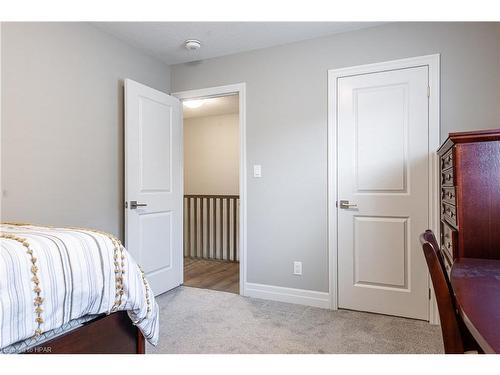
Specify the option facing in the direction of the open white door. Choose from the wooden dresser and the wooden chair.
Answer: the wooden dresser

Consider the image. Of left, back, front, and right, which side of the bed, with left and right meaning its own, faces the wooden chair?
front

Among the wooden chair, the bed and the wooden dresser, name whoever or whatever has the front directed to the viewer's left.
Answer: the wooden dresser

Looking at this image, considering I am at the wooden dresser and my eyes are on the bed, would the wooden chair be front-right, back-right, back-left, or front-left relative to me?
front-left

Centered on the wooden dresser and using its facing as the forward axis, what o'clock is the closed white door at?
The closed white door is roughly at 2 o'clock from the wooden dresser.

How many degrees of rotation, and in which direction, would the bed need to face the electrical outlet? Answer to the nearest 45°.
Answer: approximately 90° to its left

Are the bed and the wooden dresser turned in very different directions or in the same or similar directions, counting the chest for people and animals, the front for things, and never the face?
very different directions

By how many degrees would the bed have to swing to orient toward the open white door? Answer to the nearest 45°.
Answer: approximately 135° to its left

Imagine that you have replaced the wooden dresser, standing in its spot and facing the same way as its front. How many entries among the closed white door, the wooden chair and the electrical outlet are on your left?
1

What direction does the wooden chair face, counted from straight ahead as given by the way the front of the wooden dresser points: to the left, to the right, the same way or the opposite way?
the opposite way

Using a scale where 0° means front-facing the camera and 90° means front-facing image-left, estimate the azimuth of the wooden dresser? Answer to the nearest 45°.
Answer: approximately 90°

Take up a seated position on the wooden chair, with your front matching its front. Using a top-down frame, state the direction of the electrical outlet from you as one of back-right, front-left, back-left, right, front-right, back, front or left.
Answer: back-left

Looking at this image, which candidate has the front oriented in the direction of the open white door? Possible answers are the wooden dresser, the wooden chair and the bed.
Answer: the wooden dresser
